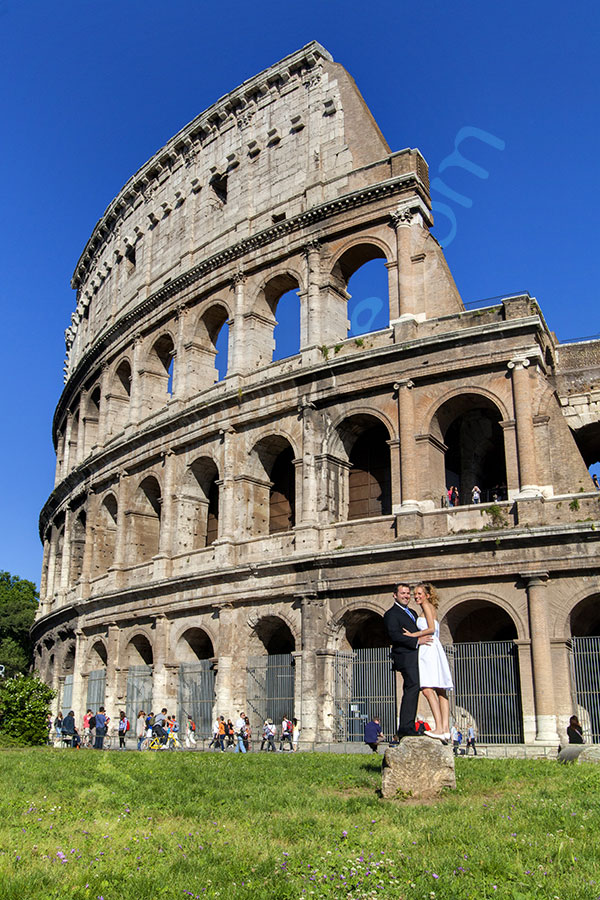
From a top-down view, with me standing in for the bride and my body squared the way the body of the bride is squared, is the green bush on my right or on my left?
on my right
